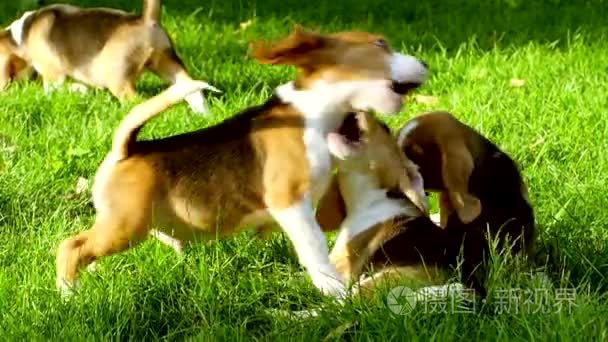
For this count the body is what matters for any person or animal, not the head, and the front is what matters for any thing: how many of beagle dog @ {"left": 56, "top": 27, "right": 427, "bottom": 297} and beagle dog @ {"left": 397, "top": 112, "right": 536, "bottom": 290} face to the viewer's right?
1

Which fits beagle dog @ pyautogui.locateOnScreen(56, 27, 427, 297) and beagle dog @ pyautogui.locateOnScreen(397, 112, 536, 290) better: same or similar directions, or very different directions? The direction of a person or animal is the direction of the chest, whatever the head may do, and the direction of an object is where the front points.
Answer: very different directions

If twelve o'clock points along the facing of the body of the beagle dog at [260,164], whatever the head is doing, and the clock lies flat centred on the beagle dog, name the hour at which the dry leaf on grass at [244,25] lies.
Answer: The dry leaf on grass is roughly at 9 o'clock from the beagle dog.

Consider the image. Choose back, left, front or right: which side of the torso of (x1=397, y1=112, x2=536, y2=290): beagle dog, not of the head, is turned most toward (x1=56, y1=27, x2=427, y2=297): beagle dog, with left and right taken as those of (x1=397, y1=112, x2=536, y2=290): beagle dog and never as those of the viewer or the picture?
front

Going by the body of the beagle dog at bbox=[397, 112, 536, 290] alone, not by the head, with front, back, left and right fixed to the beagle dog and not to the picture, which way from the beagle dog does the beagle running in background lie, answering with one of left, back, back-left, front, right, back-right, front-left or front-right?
front-right

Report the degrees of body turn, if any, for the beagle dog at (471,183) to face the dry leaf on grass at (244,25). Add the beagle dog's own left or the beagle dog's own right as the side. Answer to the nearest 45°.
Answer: approximately 45° to the beagle dog's own right

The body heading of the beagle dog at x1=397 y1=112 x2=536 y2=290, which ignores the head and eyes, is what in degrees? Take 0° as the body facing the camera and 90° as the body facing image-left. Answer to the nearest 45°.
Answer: approximately 90°

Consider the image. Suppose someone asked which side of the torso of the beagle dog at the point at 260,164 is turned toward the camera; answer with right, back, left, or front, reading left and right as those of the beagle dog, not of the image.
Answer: right

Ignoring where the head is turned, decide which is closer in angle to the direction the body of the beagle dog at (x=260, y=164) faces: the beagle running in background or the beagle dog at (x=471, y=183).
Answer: the beagle dog

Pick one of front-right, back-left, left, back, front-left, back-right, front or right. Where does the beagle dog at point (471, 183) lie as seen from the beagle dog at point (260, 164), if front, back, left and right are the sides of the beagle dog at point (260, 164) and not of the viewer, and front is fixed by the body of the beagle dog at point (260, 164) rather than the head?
front
